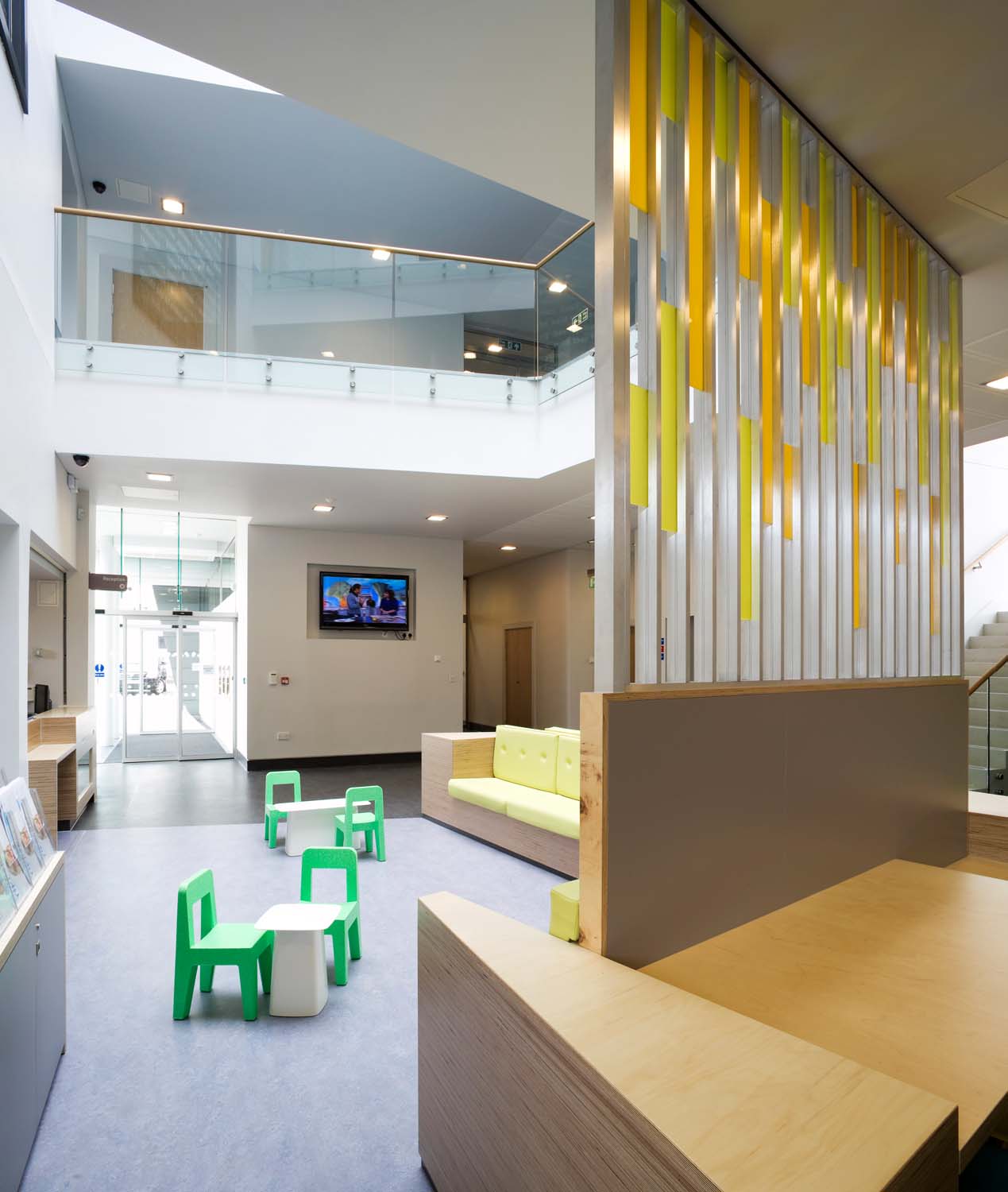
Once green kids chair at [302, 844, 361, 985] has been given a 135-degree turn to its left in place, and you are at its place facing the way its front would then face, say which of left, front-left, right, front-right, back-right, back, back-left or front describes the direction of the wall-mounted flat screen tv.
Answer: left

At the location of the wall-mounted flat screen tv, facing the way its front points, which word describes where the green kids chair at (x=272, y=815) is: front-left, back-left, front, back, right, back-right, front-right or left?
front

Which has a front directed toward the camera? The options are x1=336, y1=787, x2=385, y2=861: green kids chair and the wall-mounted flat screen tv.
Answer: the wall-mounted flat screen tv

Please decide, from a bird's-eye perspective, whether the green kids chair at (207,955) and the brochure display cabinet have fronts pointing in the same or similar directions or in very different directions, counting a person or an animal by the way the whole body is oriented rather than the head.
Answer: same or similar directions

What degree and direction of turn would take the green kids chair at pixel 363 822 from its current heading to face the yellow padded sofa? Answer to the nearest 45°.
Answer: approximately 135° to its right

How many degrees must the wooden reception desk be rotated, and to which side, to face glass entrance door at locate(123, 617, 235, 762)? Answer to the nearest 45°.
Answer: approximately 90° to its left

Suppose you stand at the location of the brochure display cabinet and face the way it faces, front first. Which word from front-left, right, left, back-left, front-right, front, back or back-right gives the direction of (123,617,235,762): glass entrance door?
left

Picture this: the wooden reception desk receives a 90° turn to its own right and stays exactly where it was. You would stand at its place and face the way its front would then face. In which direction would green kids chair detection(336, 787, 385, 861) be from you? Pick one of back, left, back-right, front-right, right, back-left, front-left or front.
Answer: front-left

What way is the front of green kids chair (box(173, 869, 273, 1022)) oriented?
to the viewer's right

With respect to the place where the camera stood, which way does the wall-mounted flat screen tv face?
facing the viewer

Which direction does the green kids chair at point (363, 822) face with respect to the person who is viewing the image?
facing away from the viewer and to the left of the viewer

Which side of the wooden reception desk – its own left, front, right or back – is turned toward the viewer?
right

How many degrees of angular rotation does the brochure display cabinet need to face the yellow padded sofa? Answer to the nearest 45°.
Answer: approximately 45° to its left

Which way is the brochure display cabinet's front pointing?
to the viewer's right

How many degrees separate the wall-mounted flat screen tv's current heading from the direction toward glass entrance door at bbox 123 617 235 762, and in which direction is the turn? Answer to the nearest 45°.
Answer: approximately 135° to its right

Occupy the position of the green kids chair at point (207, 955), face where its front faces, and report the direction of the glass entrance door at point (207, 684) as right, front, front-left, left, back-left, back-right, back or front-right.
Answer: left

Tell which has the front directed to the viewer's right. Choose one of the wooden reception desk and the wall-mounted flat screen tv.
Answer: the wooden reception desk
